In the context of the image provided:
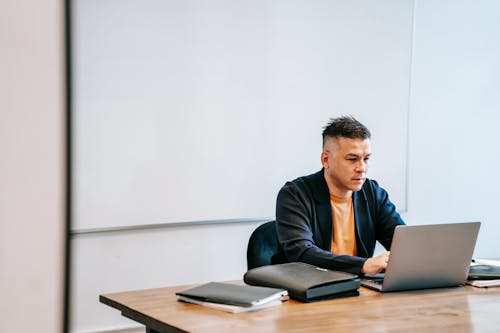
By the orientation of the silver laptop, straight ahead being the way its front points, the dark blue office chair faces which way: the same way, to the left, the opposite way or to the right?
the opposite way

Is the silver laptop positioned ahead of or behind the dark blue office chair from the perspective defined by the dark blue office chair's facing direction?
ahead

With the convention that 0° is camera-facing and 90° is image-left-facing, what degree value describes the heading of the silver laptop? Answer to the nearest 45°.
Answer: approximately 135°

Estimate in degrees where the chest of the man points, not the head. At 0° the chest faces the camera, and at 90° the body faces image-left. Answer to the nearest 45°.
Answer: approximately 315°

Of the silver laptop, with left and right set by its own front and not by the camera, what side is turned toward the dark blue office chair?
front

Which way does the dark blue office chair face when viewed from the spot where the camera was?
facing the viewer and to the right of the viewer

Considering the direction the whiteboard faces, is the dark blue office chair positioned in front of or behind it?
in front

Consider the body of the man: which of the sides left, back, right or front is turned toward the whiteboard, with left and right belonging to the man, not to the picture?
back

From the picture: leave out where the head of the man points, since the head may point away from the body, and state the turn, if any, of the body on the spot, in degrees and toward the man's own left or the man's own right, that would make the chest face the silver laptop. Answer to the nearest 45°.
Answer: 0° — they already face it

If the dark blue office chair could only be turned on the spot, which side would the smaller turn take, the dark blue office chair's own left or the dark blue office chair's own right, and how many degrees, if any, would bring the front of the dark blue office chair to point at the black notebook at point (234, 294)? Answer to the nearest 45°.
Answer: approximately 45° to the dark blue office chair's own right

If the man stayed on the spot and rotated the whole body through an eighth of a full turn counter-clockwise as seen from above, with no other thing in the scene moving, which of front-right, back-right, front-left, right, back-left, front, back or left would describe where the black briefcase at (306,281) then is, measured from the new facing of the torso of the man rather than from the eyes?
right

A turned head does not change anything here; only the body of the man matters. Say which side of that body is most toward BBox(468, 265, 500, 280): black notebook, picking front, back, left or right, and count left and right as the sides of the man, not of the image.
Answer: front

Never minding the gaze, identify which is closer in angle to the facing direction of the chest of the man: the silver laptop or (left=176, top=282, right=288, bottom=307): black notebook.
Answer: the silver laptop

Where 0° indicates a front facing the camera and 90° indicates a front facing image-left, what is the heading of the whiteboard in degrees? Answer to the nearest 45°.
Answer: approximately 0°

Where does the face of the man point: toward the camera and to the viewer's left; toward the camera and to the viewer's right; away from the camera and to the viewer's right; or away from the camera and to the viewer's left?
toward the camera and to the viewer's right

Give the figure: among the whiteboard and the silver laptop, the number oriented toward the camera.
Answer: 1

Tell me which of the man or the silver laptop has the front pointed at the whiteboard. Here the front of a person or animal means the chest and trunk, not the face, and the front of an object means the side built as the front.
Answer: the silver laptop

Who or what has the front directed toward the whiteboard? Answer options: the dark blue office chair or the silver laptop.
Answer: the silver laptop

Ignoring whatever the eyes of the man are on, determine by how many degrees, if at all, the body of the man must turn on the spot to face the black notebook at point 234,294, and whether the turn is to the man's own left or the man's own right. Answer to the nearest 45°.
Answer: approximately 45° to the man's own right

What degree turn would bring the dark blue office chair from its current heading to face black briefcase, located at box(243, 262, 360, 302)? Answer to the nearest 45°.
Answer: approximately 45° to its right

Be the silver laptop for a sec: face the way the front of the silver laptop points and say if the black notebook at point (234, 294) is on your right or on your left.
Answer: on your left
